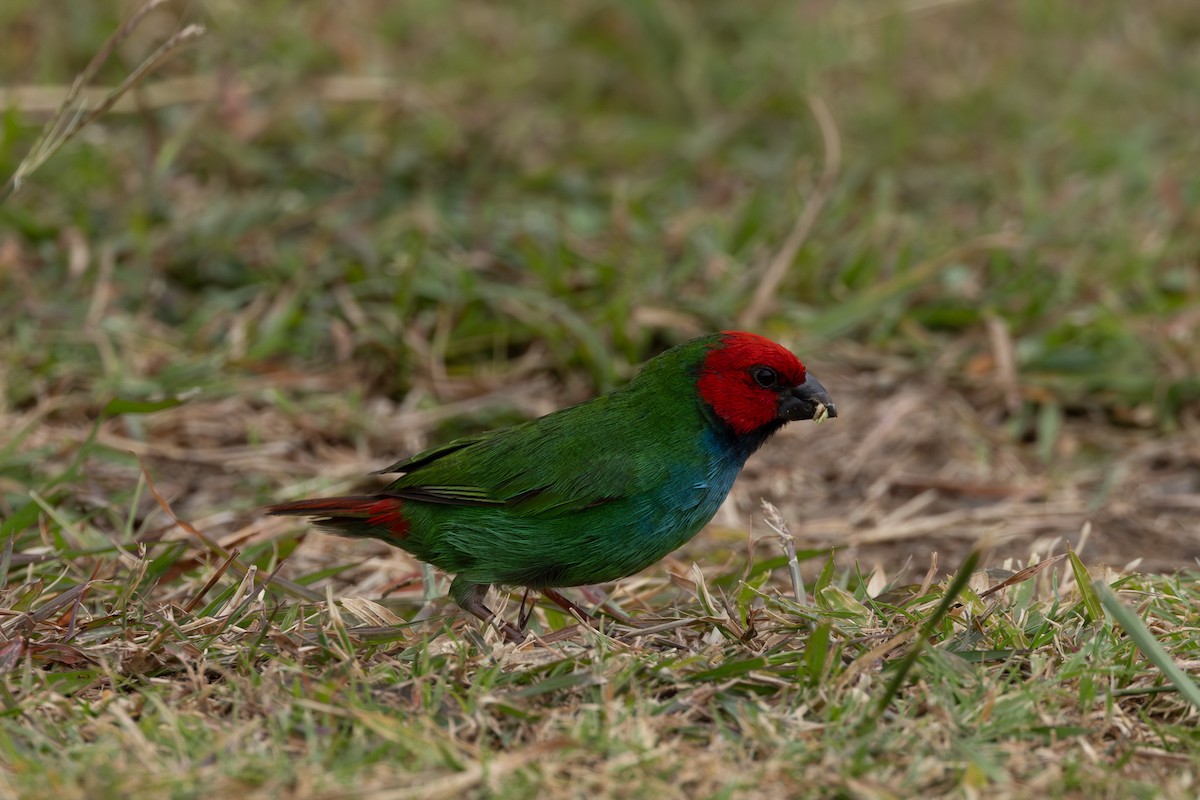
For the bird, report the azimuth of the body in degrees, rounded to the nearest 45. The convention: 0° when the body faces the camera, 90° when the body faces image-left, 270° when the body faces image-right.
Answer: approximately 270°

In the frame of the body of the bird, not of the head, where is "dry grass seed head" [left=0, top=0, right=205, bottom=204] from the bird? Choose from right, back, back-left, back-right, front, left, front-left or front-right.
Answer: back-left

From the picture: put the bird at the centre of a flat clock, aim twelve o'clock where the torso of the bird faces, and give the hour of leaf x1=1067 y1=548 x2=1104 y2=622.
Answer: The leaf is roughly at 1 o'clock from the bird.

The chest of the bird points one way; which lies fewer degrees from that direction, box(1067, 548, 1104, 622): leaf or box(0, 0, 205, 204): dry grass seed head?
the leaf

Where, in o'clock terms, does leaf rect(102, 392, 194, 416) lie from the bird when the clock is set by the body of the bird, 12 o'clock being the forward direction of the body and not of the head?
The leaf is roughly at 7 o'clock from the bird.
